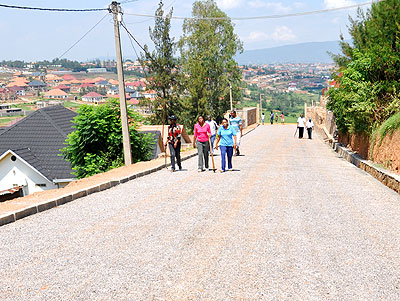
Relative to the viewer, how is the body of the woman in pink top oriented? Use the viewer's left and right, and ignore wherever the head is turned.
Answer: facing the viewer

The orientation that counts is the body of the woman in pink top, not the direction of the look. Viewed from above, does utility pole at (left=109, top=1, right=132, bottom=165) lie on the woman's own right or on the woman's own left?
on the woman's own right

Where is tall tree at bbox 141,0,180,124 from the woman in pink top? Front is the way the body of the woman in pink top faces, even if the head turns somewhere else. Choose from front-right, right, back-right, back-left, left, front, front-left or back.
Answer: back

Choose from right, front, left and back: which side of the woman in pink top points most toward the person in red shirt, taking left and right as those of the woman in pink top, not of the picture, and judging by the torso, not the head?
right

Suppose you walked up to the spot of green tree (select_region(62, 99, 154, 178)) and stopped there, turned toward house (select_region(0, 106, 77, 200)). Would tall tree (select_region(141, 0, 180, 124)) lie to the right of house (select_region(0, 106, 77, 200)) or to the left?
right

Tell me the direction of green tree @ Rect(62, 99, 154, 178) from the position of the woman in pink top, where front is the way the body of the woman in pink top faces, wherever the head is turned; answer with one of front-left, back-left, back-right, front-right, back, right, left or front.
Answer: back-right
